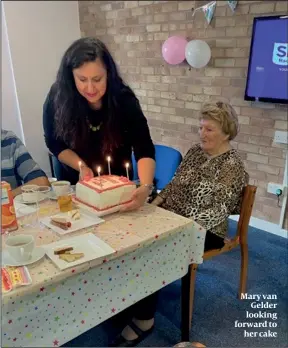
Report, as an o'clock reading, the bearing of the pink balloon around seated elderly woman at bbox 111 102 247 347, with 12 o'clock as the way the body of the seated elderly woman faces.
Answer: The pink balloon is roughly at 4 o'clock from the seated elderly woman.

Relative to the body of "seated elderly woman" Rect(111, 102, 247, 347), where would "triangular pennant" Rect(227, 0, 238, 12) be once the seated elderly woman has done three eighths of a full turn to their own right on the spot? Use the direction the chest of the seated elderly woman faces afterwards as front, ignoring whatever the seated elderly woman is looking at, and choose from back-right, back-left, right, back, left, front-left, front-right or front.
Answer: front

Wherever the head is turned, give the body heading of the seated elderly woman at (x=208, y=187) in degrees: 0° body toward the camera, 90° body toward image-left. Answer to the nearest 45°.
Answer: approximately 45°

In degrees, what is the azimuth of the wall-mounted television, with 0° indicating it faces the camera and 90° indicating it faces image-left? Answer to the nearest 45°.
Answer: approximately 45°

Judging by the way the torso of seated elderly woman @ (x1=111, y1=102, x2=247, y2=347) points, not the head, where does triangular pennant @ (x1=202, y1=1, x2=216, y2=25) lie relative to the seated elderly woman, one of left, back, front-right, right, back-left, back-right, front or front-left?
back-right

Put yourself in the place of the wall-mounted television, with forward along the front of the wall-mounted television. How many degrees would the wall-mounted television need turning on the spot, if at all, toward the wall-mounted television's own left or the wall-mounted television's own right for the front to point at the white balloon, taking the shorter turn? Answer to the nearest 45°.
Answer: approximately 45° to the wall-mounted television's own right
